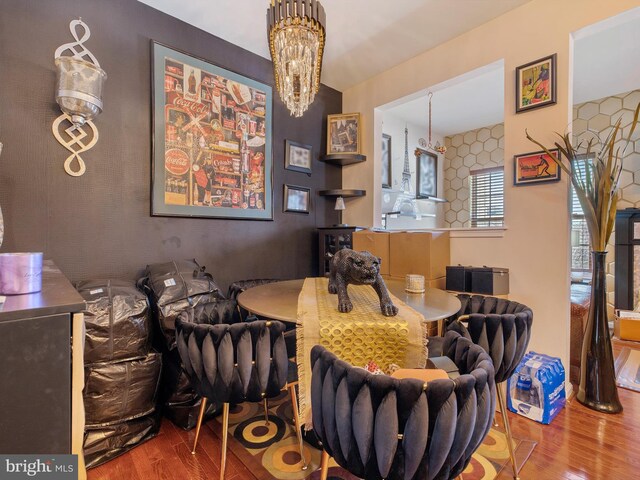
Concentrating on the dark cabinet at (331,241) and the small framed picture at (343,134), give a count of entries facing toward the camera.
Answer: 2

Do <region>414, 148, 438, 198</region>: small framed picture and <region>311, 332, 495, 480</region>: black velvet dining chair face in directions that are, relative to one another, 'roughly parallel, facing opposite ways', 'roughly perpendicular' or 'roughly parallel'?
roughly parallel, facing opposite ways

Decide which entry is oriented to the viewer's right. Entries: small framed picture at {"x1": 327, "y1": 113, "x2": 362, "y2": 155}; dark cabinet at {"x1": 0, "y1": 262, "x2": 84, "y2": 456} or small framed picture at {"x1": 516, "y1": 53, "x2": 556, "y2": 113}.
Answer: the dark cabinet

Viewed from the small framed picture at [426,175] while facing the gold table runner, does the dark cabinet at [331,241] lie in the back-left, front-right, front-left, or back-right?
front-right

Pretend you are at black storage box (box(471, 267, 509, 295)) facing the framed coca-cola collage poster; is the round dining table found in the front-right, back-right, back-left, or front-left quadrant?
front-left

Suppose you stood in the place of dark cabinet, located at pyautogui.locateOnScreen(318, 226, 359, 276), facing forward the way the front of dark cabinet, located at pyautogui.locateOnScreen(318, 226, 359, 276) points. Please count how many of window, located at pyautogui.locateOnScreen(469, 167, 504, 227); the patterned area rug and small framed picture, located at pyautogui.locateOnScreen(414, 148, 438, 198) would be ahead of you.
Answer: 1

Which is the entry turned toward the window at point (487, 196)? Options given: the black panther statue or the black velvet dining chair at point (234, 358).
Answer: the black velvet dining chair

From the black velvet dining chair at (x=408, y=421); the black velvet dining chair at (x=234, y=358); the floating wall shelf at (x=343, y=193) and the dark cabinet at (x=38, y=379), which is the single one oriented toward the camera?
the floating wall shelf

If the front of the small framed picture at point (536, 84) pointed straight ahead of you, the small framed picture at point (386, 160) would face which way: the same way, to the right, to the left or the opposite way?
to the left

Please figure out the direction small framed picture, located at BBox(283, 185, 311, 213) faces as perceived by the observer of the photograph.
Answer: facing the viewer and to the right of the viewer

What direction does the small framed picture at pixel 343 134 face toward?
toward the camera

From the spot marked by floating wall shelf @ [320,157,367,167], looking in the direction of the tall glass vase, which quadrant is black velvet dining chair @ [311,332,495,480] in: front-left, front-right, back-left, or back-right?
front-right

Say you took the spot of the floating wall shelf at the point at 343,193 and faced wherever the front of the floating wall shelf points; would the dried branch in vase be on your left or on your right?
on your left

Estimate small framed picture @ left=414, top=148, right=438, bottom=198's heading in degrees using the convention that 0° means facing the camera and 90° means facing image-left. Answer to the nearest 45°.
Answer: approximately 315°

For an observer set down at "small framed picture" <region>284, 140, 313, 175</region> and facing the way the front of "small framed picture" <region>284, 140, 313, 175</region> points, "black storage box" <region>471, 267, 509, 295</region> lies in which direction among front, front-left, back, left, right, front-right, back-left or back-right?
front

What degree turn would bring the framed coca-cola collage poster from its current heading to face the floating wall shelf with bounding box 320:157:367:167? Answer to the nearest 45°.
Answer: approximately 45° to its left

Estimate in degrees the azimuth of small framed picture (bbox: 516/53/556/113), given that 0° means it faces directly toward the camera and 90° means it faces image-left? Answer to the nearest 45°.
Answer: approximately 45°

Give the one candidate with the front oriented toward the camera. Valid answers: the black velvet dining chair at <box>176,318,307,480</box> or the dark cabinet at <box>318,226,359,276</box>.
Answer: the dark cabinet

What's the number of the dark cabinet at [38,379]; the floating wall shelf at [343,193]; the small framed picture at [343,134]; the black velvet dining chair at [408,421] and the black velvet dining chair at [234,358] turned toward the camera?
2

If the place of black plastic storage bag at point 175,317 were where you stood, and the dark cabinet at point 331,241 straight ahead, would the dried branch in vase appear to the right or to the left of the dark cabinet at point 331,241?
right
